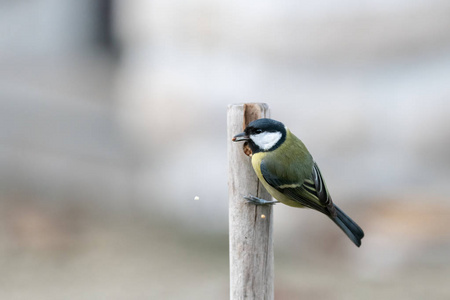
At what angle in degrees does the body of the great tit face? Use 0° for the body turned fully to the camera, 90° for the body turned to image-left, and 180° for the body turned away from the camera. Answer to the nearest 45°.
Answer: approximately 90°
